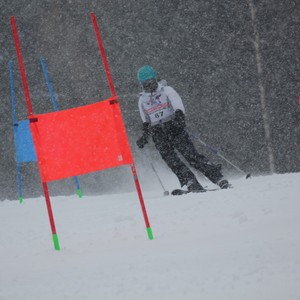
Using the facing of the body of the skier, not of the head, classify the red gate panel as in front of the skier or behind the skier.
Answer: in front

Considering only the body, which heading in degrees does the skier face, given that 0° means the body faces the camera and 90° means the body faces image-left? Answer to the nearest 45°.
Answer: approximately 0°
